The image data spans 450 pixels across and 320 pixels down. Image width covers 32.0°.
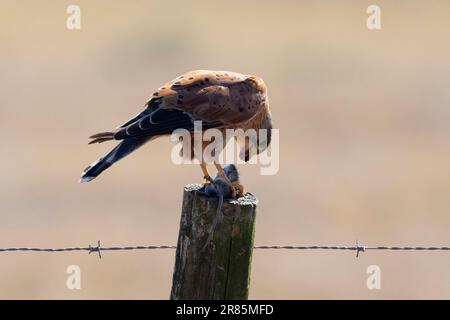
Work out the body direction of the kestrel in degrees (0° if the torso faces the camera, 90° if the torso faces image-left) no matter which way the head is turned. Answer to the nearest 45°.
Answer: approximately 270°
